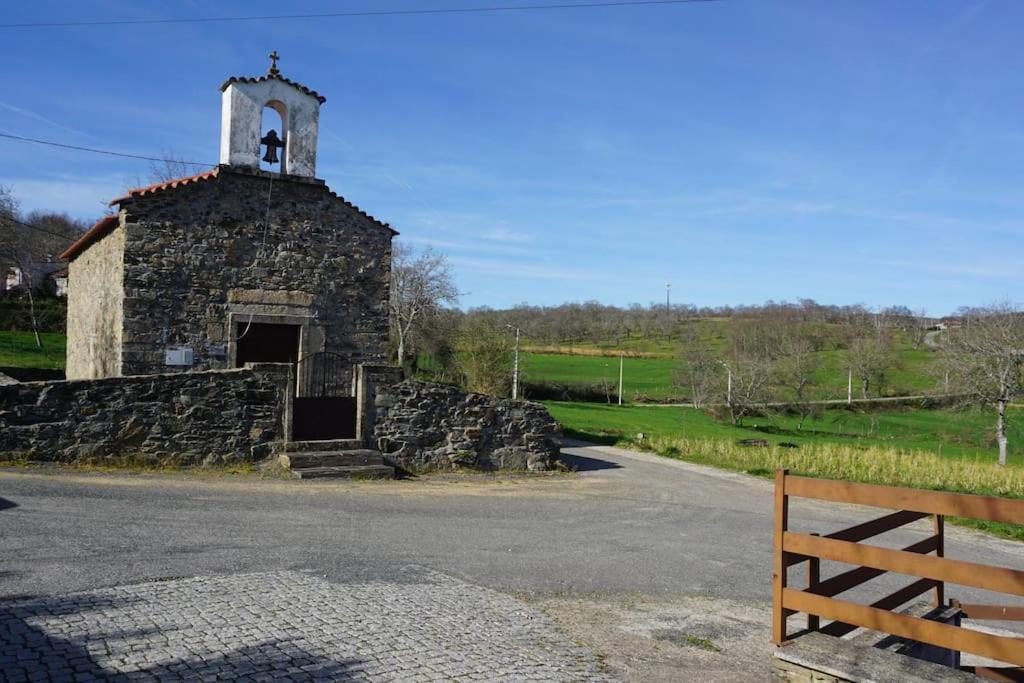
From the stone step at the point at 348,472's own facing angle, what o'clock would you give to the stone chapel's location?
The stone chapel is roughly at 5 o'clock from the stone step.

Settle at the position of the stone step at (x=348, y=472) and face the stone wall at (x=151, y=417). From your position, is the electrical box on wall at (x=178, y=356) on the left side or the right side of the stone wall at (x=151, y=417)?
right

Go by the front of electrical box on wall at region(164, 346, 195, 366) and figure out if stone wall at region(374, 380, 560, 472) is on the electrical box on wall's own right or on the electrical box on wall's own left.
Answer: on the electrical box on wall's own left

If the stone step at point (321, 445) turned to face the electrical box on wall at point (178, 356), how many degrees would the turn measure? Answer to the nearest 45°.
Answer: approximately 135° to its right

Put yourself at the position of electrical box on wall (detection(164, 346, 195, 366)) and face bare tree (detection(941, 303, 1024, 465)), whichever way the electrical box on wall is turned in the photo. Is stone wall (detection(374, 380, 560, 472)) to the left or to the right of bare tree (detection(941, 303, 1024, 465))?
right

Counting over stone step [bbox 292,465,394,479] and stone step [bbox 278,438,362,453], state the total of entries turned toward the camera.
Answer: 2

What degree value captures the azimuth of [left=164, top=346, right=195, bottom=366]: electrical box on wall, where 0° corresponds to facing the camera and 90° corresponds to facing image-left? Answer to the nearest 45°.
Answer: approximately 0°
